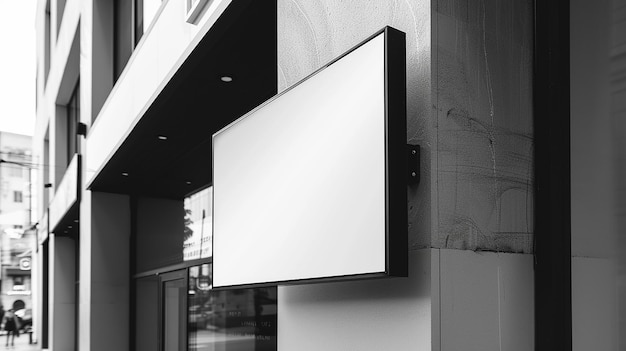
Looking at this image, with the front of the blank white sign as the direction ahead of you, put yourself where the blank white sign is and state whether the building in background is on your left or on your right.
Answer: on your right

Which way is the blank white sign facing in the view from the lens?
facing the viewer and to the left of the viewer

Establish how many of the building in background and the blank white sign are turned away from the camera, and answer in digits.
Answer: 0

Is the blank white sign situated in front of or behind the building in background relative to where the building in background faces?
in front
